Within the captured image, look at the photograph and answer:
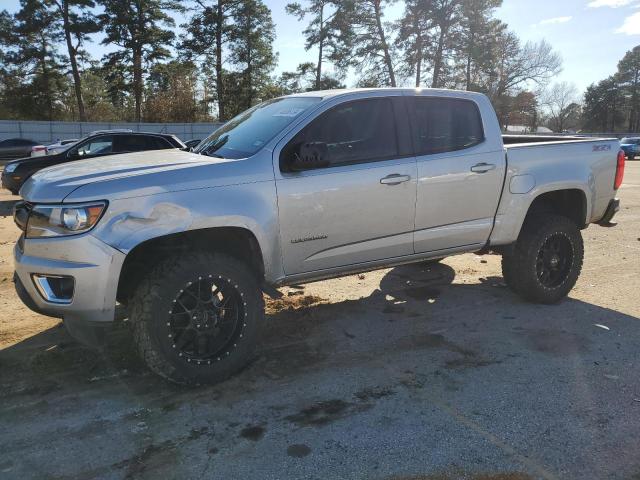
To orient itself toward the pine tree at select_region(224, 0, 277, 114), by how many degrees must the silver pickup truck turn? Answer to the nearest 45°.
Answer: approximately 135° to its right

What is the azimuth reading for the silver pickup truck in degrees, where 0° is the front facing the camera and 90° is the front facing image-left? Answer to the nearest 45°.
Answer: approximately 45°

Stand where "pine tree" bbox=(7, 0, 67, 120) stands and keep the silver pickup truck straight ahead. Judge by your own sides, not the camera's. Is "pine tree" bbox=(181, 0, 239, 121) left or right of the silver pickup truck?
left

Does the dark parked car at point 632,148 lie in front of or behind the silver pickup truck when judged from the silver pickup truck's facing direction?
behind

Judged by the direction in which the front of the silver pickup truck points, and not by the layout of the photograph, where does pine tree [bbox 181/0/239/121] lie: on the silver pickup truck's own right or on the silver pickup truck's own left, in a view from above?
on the silver pickup truck's own right

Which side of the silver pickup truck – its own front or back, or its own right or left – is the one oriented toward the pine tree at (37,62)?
right
